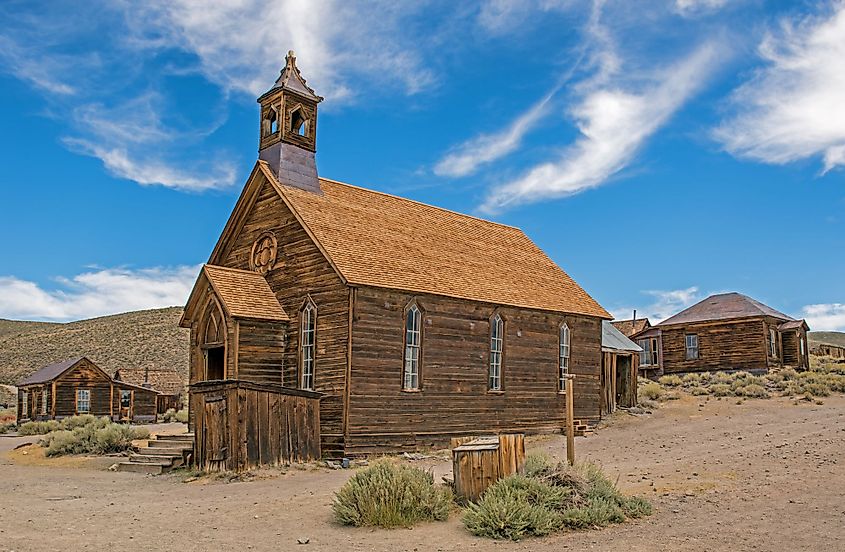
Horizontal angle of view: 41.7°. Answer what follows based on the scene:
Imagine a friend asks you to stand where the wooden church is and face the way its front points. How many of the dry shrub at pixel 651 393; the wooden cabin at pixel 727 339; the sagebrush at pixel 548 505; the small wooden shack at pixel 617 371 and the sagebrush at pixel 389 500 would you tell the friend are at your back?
3

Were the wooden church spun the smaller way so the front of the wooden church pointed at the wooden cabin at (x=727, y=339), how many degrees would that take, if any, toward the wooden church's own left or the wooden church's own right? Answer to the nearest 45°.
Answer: approximately 180°

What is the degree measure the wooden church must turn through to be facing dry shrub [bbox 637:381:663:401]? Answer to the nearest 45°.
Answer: approximately 180°

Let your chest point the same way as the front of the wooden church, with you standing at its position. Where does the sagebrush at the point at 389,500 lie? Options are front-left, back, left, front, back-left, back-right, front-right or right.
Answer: front-left

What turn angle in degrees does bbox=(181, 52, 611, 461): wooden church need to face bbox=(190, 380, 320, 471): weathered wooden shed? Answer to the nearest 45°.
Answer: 0° — it already faces it

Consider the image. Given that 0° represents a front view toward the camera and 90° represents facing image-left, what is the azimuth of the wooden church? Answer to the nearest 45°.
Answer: approximately 45°

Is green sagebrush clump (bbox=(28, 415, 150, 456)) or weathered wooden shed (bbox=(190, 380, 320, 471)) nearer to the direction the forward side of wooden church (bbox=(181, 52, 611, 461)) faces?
the weathered wooden shed

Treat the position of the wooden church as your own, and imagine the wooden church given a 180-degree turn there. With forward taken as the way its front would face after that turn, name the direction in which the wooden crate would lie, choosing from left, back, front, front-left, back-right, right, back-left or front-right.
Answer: back-right

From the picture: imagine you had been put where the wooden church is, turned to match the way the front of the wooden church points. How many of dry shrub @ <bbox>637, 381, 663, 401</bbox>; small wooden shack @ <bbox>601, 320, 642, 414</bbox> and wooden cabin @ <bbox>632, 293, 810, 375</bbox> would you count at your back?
3

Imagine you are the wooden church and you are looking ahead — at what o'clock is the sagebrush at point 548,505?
The sagebrush is roughly at 10 o'clock from the wooden church.

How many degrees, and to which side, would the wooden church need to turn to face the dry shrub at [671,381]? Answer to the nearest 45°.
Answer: approximately 180°

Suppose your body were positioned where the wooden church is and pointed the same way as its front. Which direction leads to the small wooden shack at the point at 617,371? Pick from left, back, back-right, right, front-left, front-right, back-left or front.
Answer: back

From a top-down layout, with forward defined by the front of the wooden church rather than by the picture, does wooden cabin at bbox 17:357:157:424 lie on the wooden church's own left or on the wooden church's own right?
on the wooden church's own right

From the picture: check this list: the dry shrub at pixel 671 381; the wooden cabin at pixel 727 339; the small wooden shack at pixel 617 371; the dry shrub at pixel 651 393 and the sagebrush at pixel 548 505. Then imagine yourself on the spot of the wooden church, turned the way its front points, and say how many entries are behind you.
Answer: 4
